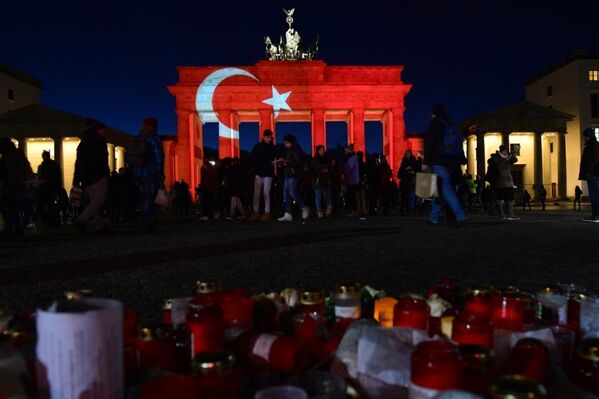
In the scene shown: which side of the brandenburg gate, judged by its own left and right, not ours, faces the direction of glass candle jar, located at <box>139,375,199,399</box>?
front

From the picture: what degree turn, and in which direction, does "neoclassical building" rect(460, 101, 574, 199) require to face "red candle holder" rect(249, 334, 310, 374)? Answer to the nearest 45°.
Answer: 0° — it already faces it

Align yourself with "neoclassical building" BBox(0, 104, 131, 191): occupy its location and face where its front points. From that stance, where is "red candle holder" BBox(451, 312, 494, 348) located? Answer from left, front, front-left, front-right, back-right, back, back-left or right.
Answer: front

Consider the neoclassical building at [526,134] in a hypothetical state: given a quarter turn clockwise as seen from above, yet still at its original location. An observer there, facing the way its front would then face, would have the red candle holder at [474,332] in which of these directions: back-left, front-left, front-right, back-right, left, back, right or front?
left

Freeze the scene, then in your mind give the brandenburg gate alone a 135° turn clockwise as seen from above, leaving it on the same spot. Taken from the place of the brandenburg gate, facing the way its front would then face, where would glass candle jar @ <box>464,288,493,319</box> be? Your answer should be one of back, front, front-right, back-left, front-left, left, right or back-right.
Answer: back-left

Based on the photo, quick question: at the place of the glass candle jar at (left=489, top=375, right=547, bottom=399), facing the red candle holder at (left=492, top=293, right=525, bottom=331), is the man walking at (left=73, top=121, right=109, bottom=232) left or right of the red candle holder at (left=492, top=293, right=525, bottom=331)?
left

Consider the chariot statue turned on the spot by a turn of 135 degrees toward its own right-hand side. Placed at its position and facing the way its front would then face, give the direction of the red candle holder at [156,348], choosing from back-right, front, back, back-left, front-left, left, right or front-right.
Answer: back-left

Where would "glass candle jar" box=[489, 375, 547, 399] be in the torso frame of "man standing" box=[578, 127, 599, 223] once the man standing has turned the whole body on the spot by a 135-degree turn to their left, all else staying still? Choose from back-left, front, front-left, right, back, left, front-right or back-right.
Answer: front-right

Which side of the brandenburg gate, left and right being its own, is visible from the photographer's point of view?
front

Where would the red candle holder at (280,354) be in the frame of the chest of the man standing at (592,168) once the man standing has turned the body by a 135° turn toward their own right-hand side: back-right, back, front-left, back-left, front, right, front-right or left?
back-right

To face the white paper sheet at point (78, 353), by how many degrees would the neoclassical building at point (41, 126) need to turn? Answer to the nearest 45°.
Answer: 0° — it already faces it

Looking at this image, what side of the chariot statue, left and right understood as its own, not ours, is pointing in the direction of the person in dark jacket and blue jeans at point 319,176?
front

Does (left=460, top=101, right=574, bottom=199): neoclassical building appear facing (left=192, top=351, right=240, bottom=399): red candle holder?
yes

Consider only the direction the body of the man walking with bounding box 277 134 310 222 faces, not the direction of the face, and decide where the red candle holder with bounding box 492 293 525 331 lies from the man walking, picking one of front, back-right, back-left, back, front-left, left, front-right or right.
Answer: left

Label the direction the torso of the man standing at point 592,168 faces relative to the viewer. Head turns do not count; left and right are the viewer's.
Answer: facing to the left of the viewer

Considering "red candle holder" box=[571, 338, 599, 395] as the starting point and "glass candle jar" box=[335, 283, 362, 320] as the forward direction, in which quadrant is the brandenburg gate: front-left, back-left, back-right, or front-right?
front-right

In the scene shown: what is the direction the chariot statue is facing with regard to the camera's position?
facing the viewer
